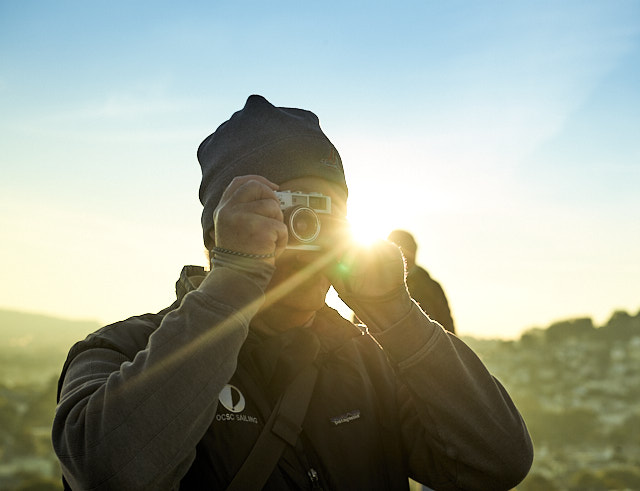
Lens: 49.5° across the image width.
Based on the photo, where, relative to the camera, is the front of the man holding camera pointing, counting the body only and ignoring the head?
toward the camera
